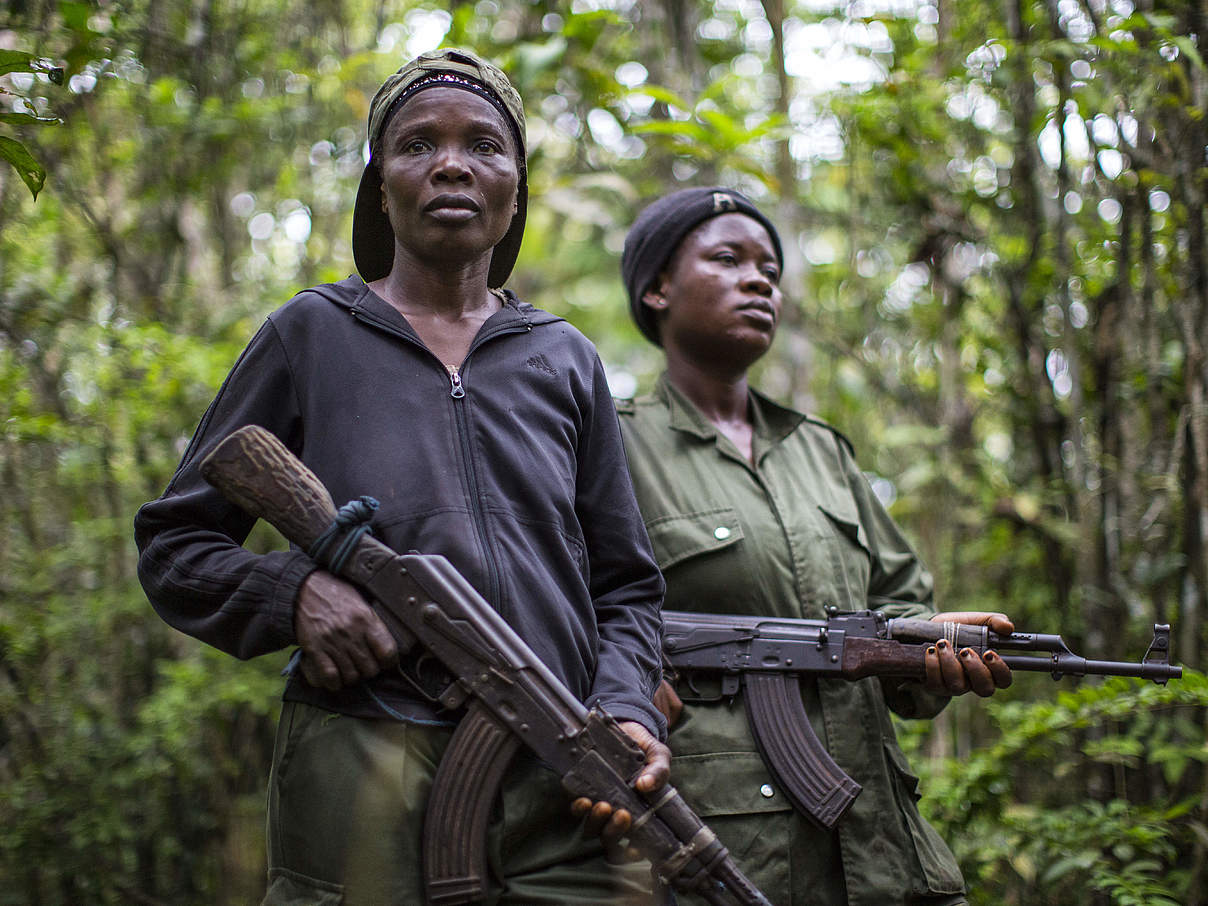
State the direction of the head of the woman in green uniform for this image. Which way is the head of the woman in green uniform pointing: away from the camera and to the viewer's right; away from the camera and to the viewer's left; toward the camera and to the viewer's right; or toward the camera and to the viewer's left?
toward the camera and to the viewer's right

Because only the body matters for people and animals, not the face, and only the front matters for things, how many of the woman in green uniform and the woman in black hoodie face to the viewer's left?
0

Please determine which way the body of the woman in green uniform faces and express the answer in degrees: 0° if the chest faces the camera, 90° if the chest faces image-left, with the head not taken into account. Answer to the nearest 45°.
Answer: approximately 315°

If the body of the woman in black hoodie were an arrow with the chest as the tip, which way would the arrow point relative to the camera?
toward the camera

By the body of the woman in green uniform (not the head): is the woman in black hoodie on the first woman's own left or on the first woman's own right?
on the first woman's own right

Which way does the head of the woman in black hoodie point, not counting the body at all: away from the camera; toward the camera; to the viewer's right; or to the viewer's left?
toward the camera

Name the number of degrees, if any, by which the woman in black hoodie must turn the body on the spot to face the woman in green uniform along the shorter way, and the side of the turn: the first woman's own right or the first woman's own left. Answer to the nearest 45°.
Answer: approximately 135° to the first woman's own left
